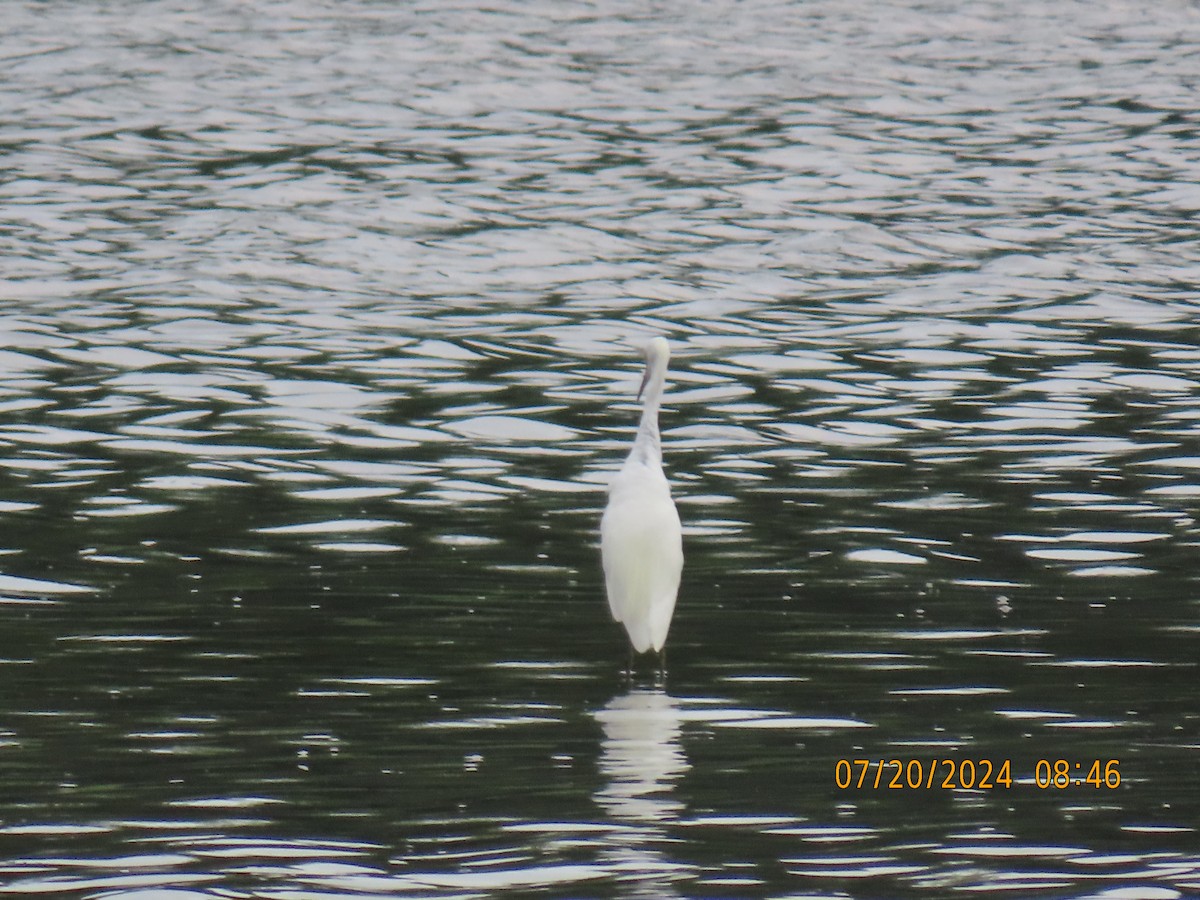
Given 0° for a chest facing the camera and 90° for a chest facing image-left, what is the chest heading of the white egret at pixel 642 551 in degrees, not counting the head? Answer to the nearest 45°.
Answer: approximately 180°
